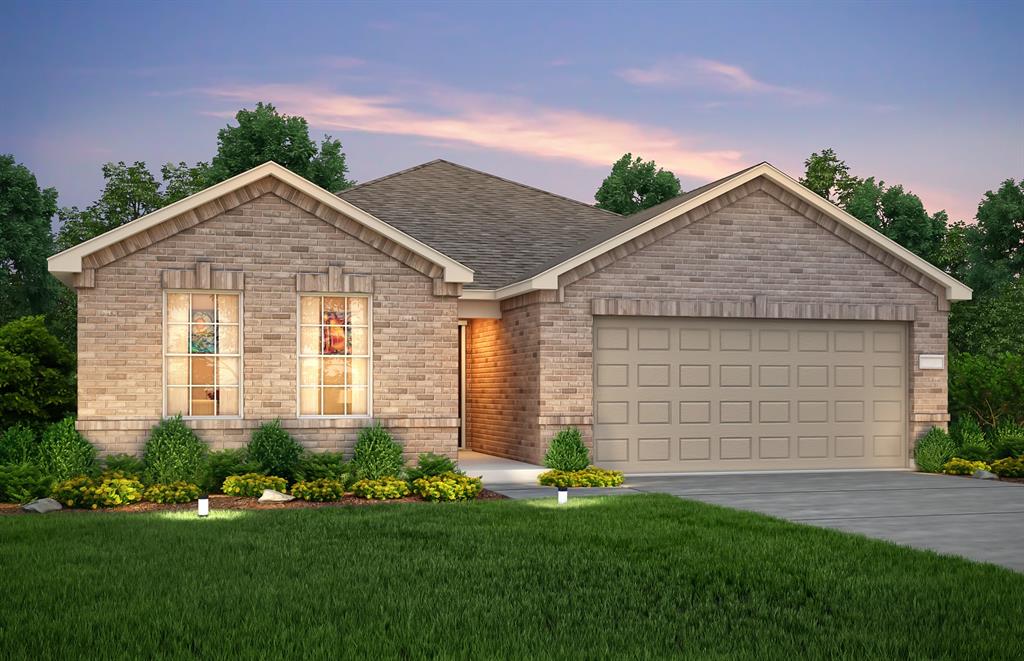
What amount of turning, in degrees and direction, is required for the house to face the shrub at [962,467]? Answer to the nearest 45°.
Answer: approximately 90° to its left

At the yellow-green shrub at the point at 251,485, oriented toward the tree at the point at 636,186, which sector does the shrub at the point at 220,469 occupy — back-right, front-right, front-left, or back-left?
front-left

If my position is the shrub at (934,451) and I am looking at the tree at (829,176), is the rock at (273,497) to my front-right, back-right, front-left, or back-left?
back-left

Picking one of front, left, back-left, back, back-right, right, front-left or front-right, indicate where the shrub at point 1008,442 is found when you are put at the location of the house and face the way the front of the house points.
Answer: left

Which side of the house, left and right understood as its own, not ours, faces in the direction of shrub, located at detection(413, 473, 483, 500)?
front

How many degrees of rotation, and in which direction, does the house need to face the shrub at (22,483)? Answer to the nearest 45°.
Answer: approximately 45° to its right

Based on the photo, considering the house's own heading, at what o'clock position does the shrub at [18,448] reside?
The shrub is roughly at 2 o'clock from the house.

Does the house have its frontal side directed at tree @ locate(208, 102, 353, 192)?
no

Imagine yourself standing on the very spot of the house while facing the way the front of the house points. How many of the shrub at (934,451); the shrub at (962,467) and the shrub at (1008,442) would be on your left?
3

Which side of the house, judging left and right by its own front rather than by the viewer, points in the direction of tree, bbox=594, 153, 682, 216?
back

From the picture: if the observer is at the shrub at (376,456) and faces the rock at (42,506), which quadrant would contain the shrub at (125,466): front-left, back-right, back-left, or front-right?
front-right

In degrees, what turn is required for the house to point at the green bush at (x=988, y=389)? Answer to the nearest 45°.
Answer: approximately 90° to its left

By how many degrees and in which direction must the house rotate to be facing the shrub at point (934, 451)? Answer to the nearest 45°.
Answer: approximately 90° to its left

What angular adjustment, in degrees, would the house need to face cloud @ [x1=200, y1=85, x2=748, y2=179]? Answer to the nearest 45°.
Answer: approximately 180°

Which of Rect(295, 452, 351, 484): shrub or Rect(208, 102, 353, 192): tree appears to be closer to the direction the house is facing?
the shrub

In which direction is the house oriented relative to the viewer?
toward the camera

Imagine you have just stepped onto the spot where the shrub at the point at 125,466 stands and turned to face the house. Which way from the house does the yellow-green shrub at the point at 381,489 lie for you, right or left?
right
